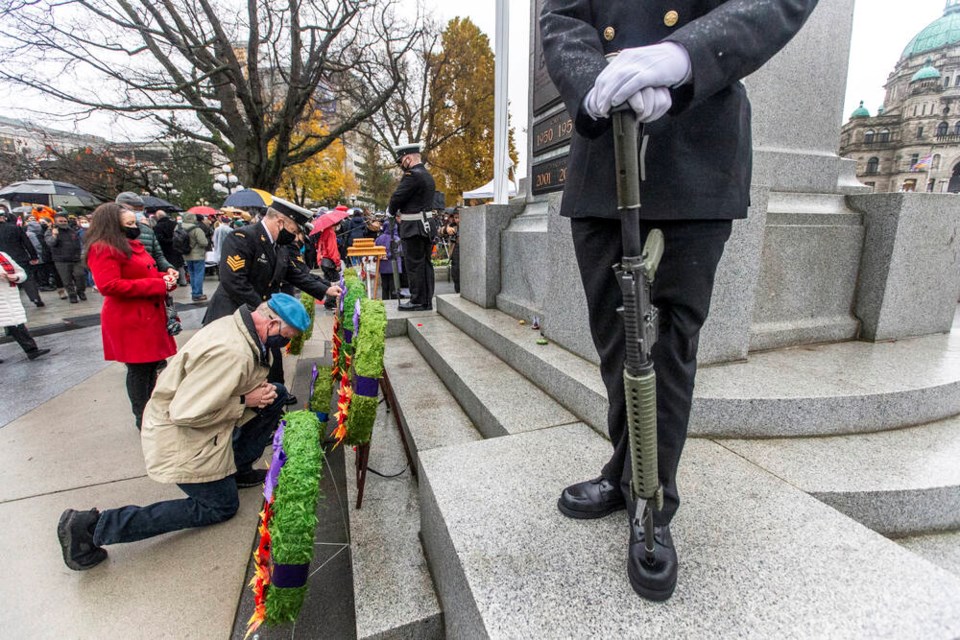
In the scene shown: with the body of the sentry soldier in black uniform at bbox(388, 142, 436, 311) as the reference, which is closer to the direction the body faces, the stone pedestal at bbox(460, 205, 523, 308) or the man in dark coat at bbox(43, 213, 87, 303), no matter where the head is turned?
the man in dark coat

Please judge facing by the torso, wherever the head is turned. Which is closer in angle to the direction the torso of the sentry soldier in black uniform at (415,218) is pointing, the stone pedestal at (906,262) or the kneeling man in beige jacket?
the kneeling man in beige jacket

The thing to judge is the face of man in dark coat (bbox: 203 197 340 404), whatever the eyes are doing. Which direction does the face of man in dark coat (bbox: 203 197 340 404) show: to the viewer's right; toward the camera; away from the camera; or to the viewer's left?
to the viewer's right

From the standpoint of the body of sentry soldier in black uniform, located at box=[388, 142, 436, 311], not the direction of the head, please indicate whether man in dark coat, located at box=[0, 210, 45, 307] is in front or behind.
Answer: in front

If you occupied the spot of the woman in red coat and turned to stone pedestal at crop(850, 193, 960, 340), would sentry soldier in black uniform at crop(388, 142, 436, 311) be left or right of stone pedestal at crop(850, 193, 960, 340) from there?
left

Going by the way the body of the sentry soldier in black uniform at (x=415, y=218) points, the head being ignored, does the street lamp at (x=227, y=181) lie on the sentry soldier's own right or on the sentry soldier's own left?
on the sentry soldier's own right

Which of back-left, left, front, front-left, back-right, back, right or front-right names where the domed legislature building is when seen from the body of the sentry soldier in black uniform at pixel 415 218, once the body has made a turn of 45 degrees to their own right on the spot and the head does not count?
right

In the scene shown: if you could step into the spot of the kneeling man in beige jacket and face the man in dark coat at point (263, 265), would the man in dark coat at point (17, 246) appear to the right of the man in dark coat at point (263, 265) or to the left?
left

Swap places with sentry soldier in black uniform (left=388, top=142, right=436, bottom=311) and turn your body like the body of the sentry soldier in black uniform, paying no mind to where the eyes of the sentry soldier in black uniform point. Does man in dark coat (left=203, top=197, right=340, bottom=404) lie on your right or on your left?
on your left

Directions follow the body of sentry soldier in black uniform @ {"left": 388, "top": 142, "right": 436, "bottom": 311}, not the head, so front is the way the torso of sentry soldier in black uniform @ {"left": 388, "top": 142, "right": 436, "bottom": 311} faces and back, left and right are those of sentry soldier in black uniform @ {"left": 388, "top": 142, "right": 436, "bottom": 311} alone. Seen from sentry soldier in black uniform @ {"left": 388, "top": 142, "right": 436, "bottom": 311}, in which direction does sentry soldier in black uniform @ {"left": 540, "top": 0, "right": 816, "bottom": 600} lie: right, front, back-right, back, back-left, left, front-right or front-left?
left

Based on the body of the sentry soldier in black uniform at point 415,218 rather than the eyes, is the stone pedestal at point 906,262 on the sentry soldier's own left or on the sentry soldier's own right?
on the sentry soldier's own left

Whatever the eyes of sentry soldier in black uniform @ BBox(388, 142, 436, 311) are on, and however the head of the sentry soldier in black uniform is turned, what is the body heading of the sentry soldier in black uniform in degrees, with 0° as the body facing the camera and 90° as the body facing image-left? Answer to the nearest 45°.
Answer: approximately 90°

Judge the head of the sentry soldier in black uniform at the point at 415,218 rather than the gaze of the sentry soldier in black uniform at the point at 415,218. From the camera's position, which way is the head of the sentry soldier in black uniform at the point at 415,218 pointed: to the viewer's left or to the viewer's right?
to the viewer's left

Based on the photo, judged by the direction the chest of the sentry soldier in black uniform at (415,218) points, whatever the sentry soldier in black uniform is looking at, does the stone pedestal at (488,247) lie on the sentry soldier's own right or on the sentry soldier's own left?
on the sentry soldier's own left
